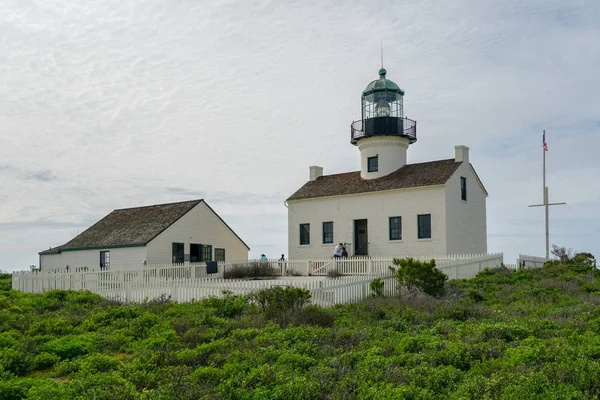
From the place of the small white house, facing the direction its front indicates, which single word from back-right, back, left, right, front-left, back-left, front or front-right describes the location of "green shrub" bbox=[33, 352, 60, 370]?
front-right

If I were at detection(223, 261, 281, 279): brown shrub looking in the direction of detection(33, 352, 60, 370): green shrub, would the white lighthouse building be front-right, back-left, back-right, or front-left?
back-left

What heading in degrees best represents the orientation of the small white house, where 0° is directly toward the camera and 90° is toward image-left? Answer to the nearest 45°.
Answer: approximately 315°

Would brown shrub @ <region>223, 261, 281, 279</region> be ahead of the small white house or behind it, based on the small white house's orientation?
ahead

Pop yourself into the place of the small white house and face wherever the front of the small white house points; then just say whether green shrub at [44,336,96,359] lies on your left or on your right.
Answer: on your right

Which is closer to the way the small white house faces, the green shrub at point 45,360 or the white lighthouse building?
the white lighthouse building

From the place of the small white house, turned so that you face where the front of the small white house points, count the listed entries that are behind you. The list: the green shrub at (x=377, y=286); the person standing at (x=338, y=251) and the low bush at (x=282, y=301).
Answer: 0

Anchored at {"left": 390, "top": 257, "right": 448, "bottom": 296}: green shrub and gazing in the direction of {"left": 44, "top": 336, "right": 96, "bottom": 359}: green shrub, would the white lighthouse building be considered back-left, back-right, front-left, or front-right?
back-right

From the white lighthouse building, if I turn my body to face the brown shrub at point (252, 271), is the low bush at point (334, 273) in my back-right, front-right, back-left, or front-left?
front-left
